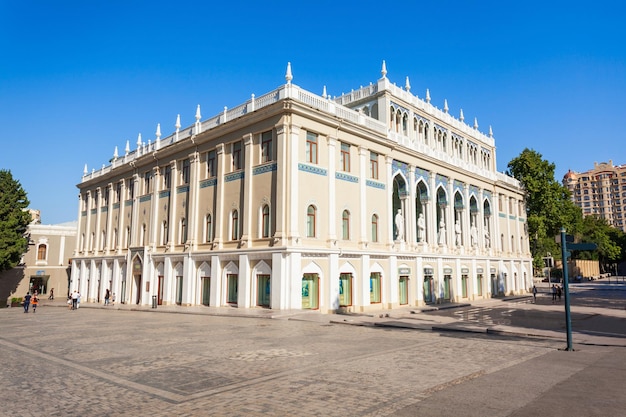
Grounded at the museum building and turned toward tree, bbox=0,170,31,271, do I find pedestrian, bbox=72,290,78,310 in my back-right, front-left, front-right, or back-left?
front-left

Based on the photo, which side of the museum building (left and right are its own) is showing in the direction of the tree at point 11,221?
back

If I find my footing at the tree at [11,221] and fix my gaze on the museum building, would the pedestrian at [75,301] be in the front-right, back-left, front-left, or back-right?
front-right

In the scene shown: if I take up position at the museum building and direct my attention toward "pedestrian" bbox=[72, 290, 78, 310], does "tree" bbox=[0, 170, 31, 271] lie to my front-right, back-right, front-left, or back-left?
front-right

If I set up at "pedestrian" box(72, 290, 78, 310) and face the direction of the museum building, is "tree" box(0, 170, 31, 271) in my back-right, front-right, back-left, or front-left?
back-left

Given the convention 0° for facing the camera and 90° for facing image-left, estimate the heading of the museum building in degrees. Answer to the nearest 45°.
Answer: approximately 315°

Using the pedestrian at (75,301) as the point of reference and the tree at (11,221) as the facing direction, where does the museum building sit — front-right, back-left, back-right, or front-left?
back-right

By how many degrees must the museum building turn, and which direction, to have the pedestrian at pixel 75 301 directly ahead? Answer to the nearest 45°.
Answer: approximately 135° to its right
